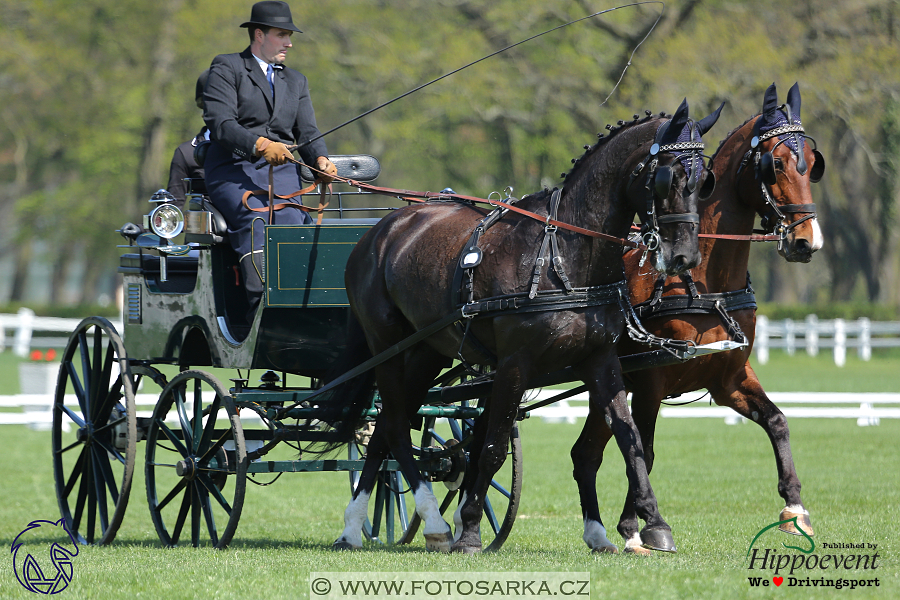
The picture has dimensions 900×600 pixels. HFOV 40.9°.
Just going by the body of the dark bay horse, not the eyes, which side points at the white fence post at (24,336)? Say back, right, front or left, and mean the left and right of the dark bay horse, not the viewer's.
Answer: back

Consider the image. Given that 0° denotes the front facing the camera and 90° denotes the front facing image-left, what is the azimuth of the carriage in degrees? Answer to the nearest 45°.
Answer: approximately 315°

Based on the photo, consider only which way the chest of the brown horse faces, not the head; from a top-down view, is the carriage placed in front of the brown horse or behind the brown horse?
behind

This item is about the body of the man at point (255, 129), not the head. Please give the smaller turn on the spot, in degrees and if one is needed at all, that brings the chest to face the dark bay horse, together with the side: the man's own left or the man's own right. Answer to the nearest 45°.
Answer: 0° — they already face it

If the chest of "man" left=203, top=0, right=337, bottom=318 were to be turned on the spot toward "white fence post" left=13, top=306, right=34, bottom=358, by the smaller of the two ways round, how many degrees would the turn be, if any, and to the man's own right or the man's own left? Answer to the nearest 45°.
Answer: approximately 135° to the man's own left

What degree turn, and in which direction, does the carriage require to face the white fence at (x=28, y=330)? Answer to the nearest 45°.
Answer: approximately 135° to its left

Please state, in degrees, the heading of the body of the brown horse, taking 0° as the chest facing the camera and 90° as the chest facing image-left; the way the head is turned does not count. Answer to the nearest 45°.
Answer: approximately 315°

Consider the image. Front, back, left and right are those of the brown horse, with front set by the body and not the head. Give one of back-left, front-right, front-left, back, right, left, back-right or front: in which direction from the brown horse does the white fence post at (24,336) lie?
back

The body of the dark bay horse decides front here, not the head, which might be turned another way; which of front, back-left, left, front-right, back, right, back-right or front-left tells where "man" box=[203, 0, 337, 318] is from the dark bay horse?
back
